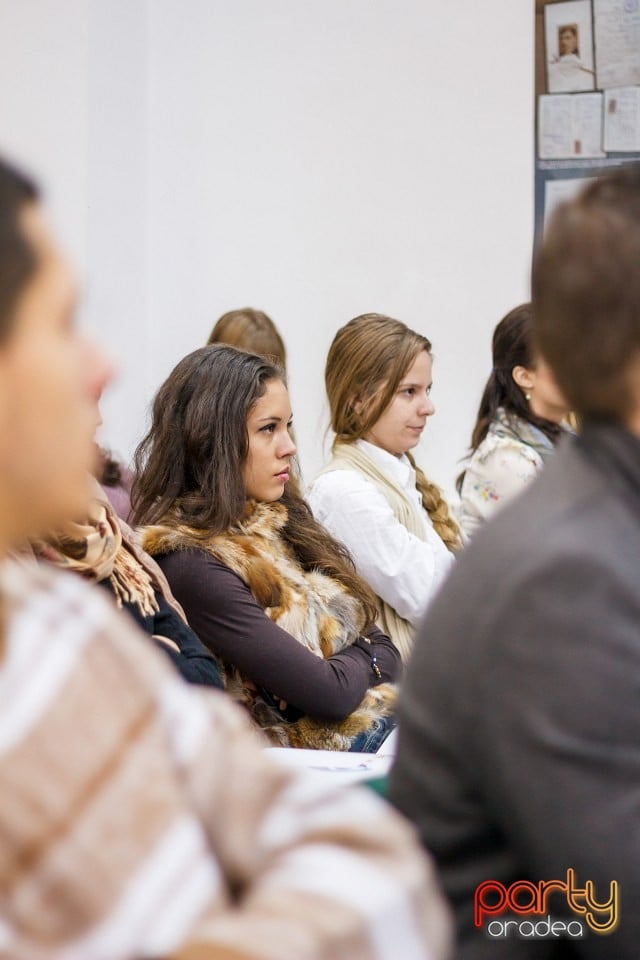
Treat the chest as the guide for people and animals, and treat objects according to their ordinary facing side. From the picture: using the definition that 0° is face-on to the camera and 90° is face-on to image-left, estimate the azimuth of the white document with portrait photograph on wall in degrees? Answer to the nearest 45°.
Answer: approximately 0°

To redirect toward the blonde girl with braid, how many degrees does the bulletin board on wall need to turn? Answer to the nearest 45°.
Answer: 0° — it already faces them

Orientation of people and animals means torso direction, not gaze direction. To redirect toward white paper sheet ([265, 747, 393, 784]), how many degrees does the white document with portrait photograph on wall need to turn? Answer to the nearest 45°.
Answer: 0° — it already faces it

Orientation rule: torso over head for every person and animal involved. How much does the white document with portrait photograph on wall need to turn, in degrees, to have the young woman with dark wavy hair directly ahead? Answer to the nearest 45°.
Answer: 0° — it already faces them

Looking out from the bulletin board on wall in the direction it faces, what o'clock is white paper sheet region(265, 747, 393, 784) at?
The white paper sheet is roughly at 12 o'clock from the bulletin board on wall.

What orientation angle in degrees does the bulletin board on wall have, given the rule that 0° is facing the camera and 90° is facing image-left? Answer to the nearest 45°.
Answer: approximately 0°
